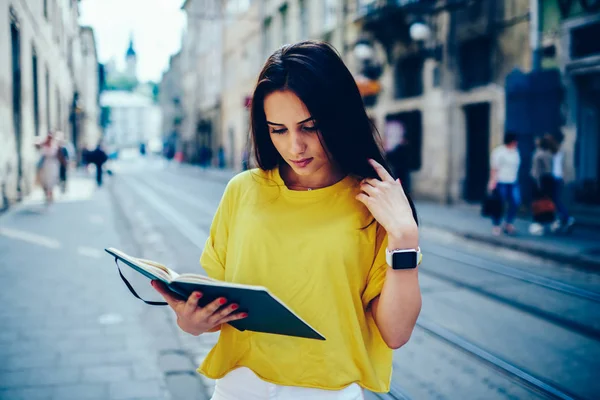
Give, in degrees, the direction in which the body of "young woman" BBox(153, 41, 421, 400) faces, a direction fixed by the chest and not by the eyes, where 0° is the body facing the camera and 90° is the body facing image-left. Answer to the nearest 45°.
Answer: approximately 0°

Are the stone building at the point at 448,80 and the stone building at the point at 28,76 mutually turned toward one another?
yes

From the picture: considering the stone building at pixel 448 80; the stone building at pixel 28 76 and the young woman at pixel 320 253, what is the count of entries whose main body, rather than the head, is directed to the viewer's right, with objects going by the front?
1

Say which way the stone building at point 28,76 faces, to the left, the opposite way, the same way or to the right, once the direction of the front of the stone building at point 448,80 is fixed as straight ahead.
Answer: the opposite way

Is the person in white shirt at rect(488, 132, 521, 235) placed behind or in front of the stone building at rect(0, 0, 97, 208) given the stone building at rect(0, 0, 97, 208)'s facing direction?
in front

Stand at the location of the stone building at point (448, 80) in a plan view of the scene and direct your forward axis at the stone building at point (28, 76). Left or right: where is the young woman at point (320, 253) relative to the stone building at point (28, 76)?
left

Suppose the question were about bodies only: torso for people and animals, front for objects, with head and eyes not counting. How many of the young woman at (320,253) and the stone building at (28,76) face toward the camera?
1

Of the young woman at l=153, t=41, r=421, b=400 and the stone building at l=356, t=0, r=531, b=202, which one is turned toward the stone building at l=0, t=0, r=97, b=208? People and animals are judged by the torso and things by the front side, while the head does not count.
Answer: the stone building at l=356, t=0, r=531, b=202

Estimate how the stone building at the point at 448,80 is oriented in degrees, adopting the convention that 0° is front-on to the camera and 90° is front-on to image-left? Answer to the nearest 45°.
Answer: approximately 45°

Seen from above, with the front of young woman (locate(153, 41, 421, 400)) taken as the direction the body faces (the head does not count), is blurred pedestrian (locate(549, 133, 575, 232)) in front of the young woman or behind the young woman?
behind

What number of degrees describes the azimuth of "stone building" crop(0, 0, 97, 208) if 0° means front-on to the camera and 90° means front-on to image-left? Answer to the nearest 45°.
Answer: approximately 270°

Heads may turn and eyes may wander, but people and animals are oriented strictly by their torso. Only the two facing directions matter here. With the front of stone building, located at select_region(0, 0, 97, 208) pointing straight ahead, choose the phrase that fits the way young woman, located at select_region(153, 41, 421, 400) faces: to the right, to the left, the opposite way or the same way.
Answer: to the right

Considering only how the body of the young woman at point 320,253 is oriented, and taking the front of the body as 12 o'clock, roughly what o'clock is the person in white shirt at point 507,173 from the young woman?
The person in white shirt is roughly at 7 o'clock from the young woman.
